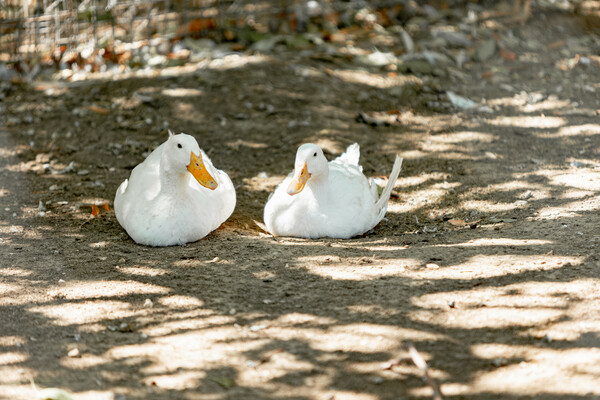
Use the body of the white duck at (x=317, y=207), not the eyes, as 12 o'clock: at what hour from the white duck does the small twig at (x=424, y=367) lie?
The small twig is roughly at 10 o'clock from the white duck.

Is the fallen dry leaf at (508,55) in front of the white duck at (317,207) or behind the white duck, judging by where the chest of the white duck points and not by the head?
behind

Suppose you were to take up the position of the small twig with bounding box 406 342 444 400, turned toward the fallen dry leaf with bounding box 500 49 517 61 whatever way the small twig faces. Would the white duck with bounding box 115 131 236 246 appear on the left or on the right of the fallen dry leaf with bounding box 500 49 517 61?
left

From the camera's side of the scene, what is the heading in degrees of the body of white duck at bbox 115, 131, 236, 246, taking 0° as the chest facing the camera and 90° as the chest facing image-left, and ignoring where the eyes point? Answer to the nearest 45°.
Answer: approximately 0°

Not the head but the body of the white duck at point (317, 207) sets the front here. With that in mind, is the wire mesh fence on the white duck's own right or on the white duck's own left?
on the white duck's own right

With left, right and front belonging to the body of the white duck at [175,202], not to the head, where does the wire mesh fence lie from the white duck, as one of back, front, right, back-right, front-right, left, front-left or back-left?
back

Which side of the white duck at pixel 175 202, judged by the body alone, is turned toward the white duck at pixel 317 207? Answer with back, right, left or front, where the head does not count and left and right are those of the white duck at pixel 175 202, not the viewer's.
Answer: left

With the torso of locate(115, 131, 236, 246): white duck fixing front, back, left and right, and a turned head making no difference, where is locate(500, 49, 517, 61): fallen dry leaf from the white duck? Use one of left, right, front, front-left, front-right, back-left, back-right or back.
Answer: back-left
